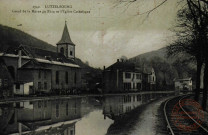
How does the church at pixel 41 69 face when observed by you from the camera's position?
facing away from the viewer and to the right of the viewer
